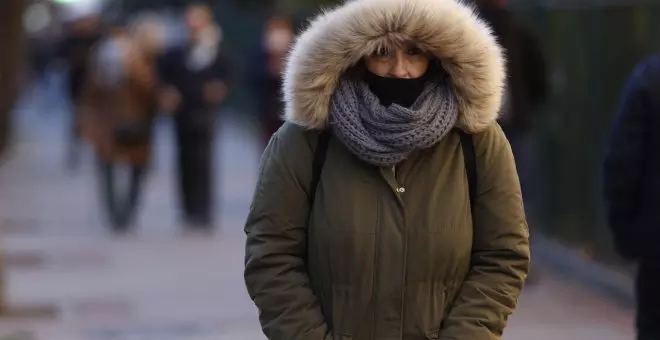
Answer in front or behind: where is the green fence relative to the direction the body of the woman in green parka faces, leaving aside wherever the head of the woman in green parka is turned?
behind

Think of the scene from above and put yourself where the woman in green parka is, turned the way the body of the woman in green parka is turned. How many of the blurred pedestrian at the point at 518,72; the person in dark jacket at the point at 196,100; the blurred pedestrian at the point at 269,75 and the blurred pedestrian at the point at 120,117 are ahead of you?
0

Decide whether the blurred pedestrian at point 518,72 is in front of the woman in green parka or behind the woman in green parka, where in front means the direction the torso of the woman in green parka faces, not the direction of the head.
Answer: behind

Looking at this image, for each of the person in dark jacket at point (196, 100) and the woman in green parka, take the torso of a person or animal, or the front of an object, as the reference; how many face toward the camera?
2

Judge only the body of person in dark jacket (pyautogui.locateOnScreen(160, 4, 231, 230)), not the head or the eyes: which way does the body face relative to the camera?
toward the camera

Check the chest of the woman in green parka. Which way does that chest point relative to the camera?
toward the camera

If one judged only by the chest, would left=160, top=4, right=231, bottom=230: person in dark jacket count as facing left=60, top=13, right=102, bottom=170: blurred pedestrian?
no

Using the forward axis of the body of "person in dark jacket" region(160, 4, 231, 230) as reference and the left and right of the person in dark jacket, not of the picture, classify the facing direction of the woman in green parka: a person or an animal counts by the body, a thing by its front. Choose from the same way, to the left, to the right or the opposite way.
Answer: the same way

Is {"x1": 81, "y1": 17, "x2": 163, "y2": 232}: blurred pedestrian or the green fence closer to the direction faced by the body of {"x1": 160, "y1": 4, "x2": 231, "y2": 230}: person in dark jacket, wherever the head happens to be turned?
the green fence

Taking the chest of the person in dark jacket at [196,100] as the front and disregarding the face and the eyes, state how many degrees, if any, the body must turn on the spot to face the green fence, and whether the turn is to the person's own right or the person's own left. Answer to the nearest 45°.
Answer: approximately 45° to the person's own left

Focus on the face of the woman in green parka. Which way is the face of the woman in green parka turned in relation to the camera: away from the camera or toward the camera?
toward the camera

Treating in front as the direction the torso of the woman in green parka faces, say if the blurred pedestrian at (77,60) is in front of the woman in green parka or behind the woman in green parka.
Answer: behind

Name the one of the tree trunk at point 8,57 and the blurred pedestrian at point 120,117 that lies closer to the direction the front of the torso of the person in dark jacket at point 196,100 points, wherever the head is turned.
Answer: the tree trunk

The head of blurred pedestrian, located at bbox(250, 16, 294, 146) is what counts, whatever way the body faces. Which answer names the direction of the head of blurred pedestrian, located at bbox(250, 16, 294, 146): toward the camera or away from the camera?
toward the camera

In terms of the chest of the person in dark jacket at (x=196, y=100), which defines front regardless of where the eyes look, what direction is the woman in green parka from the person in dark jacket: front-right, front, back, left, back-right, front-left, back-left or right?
front
